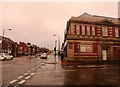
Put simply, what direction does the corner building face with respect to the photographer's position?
facing the viewer
